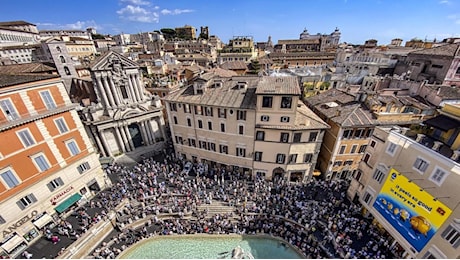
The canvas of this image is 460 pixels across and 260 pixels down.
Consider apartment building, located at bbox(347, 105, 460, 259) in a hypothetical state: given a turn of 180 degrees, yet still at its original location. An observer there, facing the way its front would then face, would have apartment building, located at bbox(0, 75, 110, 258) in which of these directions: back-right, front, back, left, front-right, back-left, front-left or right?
back

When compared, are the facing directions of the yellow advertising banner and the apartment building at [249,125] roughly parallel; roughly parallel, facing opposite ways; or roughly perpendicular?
roughly perpendicular

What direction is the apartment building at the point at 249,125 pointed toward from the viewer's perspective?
toward the camera

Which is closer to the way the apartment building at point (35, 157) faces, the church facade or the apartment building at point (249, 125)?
the apartment building

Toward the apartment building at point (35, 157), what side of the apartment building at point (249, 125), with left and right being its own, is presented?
right

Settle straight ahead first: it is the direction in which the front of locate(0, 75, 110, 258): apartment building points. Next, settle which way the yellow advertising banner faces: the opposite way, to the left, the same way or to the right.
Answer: the opposite way

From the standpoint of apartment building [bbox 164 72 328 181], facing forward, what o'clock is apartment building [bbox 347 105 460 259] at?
apartment building [bbox 347 105 460 259] is roughly at 10 o'clock from apartment building [bbox 164 72 328 181].

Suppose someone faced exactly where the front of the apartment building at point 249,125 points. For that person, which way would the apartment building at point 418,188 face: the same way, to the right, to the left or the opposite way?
to the right

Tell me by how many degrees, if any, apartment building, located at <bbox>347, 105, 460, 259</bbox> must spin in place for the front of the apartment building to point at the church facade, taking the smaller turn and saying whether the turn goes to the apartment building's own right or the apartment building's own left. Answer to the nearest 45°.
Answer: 0° — it already faces it

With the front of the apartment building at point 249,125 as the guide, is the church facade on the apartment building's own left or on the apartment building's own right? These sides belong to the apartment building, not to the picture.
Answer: on the apartment building's own right

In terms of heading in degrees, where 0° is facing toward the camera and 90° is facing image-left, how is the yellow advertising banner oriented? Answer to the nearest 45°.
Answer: approximately 45°

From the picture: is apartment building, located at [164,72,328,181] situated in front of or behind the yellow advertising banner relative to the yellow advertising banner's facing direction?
in front

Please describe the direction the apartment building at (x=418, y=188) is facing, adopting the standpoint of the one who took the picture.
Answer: facing the viewer and to the left of the viewer

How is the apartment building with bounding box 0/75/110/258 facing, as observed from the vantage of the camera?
facing the viewer and to the right of the viewer

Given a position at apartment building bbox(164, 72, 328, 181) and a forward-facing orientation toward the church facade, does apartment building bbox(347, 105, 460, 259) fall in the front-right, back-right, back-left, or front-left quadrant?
back-left

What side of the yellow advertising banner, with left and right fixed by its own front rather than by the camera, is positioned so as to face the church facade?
front

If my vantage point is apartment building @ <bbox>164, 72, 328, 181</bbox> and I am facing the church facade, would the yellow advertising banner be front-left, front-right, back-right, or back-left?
back-left

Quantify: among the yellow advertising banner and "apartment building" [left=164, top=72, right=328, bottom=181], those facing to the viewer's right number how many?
0
